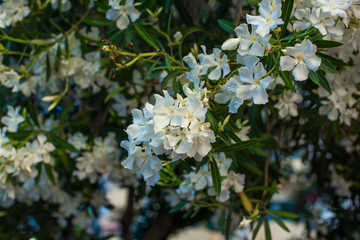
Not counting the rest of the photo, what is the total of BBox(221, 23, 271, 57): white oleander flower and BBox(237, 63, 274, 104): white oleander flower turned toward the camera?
2

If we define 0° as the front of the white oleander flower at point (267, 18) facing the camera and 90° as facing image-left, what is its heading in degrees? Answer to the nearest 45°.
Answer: approximately 0°

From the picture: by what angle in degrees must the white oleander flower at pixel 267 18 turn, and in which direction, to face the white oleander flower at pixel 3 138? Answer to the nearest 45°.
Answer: approximately 90° to its right
